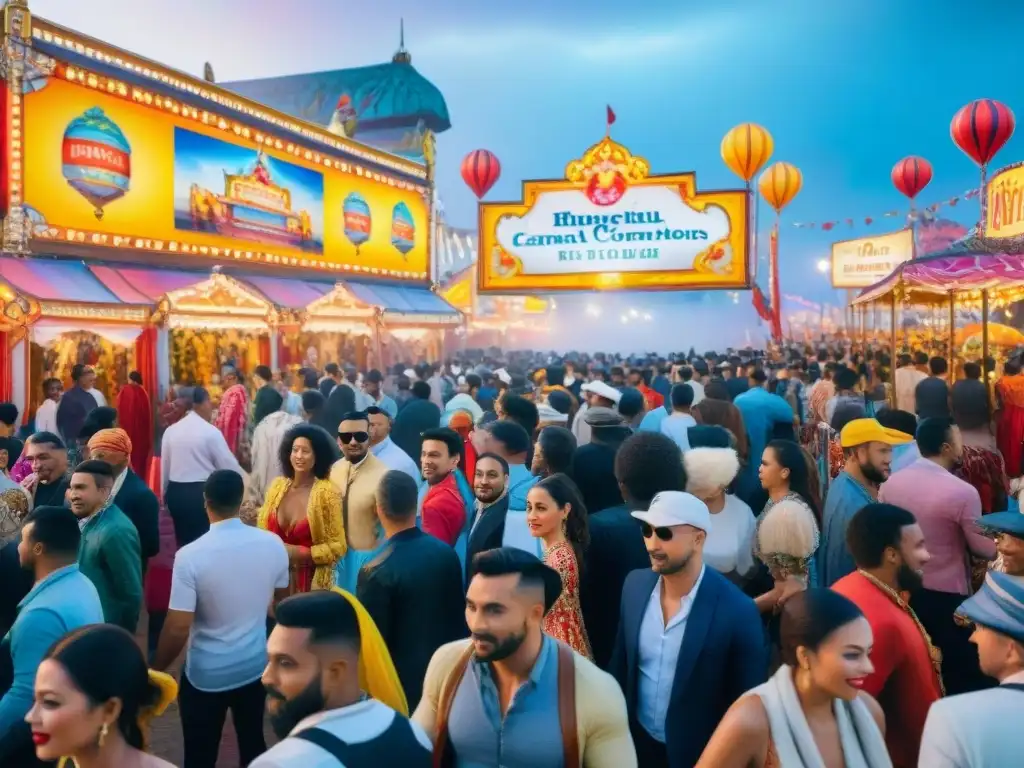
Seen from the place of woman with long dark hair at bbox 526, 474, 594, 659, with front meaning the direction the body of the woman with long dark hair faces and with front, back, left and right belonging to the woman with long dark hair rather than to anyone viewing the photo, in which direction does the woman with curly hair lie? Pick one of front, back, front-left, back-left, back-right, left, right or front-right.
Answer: right

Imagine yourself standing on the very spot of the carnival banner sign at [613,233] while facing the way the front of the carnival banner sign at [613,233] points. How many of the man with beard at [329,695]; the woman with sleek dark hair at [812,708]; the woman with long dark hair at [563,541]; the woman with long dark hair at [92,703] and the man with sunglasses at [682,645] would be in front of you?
5

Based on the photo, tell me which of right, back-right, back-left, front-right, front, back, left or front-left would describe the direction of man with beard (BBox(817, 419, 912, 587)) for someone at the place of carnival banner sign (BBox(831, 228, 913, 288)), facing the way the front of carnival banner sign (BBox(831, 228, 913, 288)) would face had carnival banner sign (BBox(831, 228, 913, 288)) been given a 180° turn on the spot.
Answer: back-right

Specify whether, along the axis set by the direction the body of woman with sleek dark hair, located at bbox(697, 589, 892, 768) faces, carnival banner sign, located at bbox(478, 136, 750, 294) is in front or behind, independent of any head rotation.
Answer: behind

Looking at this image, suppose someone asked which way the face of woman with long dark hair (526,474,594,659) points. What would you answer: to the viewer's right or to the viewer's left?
to the viewer's left

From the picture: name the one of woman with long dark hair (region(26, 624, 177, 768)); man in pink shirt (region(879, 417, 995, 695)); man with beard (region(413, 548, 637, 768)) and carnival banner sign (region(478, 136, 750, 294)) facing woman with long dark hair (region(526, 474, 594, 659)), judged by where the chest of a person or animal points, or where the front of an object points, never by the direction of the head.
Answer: the carnival banner sign

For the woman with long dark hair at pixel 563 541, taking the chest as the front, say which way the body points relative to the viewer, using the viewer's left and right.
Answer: facing the viewer and to the left of the viewer

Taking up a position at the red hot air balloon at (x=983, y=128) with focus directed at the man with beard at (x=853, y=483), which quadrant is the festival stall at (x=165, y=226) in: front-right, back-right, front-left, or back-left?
front-right

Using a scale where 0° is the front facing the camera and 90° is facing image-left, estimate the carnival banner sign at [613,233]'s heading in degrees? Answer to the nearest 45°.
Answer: approximately 0°

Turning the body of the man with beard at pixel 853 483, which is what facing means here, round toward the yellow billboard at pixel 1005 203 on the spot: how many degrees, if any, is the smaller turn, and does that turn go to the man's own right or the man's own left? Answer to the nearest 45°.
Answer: approximately 90° to the man's own left

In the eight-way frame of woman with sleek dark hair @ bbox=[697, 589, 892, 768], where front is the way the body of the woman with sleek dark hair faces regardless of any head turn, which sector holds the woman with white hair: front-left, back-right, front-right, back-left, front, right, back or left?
back-left

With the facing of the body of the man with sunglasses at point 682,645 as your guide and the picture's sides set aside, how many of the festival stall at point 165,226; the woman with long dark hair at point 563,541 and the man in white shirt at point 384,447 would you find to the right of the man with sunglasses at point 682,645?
3

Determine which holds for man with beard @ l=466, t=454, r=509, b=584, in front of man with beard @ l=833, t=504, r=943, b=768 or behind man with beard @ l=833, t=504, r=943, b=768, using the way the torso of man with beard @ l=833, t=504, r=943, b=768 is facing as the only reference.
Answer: behind

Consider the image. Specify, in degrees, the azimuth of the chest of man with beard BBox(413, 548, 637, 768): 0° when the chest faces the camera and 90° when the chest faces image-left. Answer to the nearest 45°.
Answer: approximately 45°
